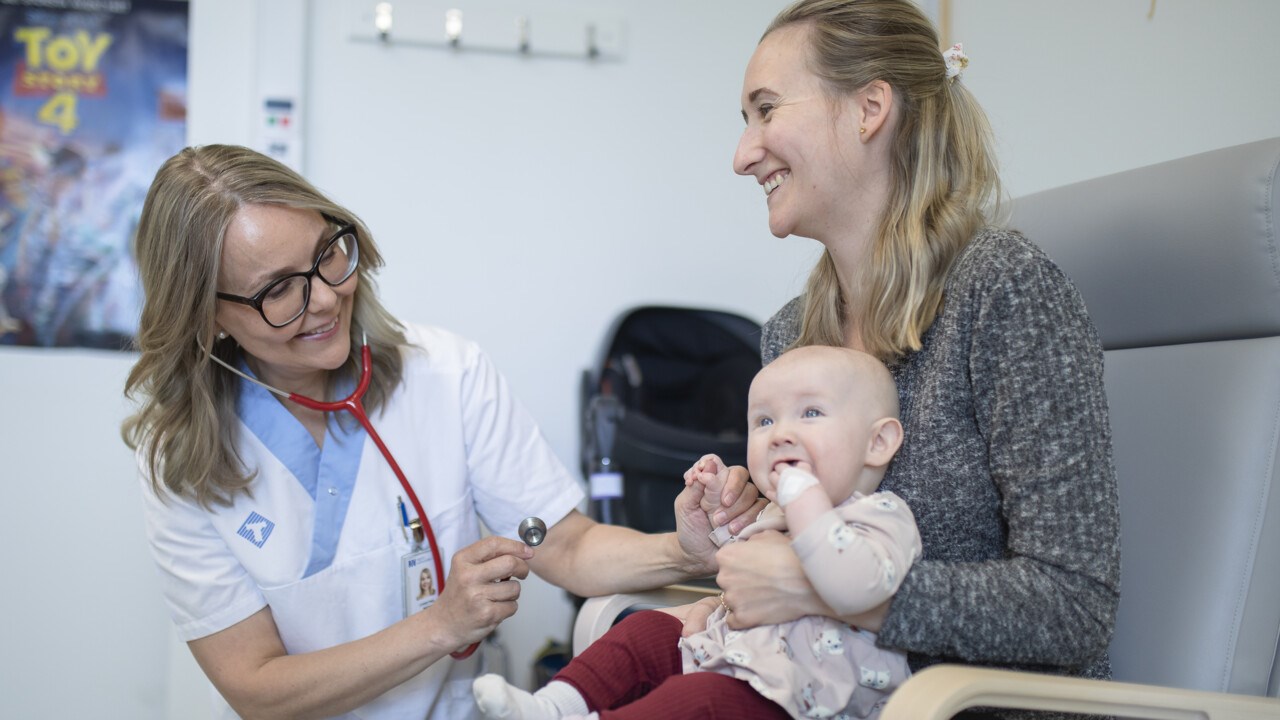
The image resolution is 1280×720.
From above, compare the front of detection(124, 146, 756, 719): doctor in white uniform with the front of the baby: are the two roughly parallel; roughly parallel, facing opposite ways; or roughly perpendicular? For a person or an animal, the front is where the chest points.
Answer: roughly perpendicular

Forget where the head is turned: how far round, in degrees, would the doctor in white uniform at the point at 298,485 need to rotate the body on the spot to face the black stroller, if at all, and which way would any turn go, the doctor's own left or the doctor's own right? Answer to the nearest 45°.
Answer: approximately 90° to the doctor's own left

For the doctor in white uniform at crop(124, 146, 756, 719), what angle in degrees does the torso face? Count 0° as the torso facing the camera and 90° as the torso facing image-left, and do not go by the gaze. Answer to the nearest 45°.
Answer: approximately 315°

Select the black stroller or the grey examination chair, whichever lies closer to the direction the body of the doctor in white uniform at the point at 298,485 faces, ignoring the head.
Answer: the grey examination chair

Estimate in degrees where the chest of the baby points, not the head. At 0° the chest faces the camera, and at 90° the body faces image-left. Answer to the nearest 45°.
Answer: approximately 45°

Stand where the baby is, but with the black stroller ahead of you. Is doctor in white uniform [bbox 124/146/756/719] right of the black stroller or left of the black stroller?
left

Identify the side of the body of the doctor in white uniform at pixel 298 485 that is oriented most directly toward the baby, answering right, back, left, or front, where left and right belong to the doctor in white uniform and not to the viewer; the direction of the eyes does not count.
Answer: front

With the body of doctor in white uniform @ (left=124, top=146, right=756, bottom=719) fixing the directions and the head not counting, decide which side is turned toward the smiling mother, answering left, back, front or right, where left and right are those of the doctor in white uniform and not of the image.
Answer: front

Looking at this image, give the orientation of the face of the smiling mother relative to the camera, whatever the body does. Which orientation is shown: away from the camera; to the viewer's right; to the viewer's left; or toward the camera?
to the viewer's left

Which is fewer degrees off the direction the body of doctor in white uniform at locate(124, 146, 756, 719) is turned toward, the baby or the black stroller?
the baby

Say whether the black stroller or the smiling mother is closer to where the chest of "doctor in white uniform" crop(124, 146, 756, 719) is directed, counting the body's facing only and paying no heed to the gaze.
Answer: the smiling mother

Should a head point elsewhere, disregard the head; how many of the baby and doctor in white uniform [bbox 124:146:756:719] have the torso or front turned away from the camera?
0
